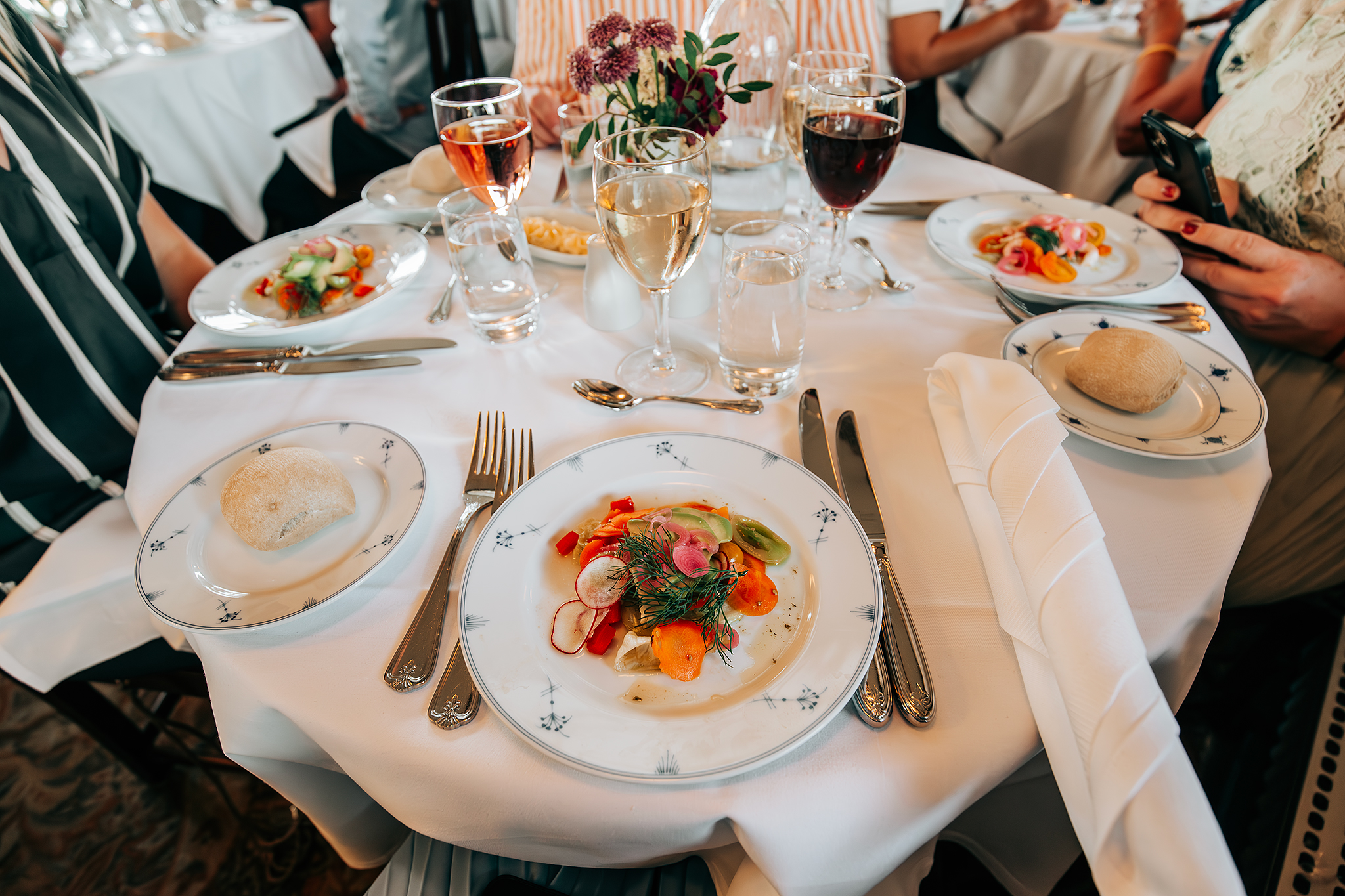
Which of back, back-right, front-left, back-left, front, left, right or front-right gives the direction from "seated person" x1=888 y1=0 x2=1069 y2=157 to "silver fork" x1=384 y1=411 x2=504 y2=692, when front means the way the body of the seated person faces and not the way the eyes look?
right

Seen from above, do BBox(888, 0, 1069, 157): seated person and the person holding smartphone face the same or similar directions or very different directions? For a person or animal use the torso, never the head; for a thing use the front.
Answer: very different directions

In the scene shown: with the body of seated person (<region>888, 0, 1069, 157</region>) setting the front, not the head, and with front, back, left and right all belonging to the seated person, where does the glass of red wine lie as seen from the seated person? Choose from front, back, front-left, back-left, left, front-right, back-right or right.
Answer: right

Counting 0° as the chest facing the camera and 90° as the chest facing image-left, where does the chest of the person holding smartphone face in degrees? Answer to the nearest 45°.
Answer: approximately 90°

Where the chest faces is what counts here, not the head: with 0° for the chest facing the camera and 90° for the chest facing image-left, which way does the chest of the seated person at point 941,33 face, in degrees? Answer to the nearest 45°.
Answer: approximately 270°

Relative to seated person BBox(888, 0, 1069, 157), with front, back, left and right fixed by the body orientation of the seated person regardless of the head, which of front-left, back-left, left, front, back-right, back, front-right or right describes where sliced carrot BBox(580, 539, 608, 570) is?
right

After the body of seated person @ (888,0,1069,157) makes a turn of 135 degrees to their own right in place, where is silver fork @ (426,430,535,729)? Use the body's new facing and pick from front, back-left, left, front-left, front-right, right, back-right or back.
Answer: front-left

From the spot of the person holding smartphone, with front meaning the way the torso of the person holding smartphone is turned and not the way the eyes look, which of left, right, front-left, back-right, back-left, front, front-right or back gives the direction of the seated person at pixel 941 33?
front-right

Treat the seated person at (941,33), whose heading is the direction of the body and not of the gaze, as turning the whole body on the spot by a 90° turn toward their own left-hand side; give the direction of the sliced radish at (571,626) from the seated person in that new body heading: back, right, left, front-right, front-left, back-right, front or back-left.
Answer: back

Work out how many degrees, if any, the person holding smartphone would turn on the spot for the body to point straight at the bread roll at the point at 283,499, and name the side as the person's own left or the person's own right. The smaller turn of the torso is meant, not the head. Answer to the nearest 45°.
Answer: approximately 45° to the person's own left

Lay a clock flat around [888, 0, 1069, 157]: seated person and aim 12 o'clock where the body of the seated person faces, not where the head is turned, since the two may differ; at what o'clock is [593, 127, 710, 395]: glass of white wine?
The glass of white wine is roughly at 3 o'clock from the seated person.

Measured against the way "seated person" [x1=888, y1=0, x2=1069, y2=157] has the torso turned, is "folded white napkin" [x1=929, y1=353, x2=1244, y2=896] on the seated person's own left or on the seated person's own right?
on the seated person's own right

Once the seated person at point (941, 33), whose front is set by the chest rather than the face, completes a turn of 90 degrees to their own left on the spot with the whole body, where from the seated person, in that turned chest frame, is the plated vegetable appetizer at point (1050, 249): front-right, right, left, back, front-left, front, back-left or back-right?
back
